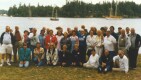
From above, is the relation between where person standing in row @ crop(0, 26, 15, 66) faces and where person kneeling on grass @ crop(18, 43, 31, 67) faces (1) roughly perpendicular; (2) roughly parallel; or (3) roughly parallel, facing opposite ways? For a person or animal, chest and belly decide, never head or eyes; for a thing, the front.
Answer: roughly parallel

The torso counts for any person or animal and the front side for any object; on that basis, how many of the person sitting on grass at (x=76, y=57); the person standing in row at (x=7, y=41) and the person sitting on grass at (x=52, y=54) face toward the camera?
3

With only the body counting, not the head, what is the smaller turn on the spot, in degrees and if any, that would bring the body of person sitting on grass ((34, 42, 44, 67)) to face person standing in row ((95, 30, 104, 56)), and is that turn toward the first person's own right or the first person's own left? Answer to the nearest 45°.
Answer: approximately 90° to the first person's own left

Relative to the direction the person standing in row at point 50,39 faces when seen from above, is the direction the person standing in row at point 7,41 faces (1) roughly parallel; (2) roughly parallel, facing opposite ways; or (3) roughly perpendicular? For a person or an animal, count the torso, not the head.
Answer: roughly parallel

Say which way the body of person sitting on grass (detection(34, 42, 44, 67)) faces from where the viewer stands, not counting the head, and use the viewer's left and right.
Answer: facing the viewer

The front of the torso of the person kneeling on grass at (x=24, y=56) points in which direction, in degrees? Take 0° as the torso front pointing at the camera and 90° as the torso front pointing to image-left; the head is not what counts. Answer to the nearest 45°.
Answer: approximately 0°

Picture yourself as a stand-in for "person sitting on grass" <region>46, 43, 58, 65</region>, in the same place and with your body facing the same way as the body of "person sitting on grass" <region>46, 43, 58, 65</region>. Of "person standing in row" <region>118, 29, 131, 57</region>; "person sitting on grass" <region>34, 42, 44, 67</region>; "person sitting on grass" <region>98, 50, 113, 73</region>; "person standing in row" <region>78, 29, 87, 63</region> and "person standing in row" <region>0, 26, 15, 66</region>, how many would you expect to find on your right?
2

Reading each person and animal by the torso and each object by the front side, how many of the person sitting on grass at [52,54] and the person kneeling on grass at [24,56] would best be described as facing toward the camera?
2

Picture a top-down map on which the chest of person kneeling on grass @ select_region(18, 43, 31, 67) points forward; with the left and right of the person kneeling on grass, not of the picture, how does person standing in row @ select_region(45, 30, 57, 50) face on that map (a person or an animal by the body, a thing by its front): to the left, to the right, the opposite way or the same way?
the same way

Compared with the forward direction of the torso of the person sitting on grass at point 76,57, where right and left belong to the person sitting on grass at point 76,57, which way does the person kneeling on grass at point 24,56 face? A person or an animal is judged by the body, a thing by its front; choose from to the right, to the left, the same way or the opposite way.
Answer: the same way

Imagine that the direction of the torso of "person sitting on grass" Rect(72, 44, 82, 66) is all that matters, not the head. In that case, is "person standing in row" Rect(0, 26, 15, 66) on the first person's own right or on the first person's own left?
on the first person's own right

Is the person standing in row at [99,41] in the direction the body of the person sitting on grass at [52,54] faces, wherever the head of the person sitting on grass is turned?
no

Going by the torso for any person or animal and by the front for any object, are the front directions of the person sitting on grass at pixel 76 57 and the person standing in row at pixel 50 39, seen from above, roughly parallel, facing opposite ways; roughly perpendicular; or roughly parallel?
roughly parallel

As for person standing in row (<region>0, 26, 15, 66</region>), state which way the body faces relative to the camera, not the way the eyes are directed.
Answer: toward the camera

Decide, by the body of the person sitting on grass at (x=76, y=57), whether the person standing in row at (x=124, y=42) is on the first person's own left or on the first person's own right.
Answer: on the first person's own left

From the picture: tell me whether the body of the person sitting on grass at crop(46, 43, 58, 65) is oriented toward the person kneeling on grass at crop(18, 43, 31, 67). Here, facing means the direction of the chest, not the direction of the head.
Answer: no

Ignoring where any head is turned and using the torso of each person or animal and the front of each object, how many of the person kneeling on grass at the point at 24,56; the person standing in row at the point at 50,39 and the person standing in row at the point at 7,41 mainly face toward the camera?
3

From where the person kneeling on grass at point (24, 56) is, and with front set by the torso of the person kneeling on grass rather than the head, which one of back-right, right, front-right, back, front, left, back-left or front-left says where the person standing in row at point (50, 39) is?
left
